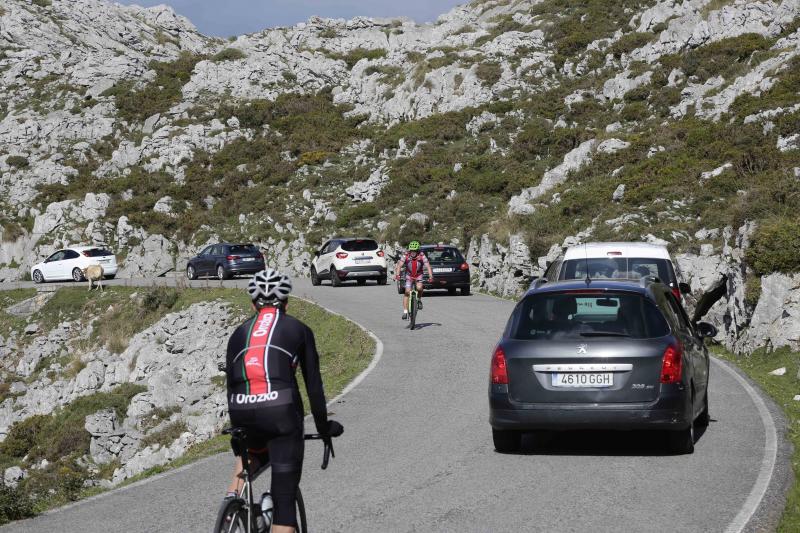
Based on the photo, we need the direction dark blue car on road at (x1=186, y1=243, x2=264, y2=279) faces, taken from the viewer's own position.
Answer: facing away from the viewer and to the left of the viewer

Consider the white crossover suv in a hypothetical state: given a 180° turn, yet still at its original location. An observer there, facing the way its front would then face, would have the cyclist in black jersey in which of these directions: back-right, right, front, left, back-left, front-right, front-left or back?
front-right

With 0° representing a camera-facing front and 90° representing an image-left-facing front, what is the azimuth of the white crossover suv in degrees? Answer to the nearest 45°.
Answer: approximately 135°

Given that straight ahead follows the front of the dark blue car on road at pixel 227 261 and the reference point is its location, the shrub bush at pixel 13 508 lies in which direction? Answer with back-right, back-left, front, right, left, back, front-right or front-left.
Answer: back-left

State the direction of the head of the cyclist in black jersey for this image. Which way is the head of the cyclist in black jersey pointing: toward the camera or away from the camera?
away from the camera

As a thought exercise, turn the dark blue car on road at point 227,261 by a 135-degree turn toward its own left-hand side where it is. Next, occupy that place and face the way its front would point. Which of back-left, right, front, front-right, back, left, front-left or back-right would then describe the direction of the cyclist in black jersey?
front

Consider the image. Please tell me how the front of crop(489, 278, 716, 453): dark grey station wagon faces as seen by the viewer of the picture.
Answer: facing away from the viewer

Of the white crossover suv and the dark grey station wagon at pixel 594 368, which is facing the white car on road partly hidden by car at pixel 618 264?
the dark grey station wagon

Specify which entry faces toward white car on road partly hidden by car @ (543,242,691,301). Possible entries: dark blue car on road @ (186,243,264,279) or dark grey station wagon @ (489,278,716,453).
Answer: the dark grey station wagon

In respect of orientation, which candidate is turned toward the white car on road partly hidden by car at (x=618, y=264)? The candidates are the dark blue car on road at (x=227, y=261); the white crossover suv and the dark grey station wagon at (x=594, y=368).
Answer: the dark grey station wagon
